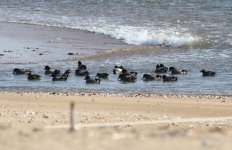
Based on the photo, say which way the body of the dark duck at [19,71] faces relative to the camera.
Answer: to the viewer's left

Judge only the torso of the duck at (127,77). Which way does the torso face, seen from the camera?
to the viewer's left

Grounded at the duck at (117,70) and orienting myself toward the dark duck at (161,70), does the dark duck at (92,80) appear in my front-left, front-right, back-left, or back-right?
back-right

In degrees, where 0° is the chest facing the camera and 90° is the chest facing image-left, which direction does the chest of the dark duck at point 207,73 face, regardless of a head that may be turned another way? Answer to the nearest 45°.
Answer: approximately 90°

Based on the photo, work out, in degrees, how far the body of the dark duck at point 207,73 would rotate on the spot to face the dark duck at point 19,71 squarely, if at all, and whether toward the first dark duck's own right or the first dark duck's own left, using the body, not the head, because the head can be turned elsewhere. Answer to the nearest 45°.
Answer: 0° — it already faces it

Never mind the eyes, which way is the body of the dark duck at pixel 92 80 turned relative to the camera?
to the viewer's left
